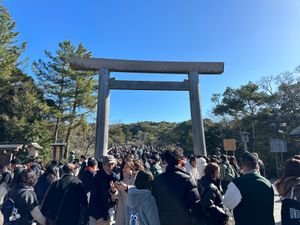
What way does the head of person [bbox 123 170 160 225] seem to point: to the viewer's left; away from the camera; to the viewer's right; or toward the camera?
away from the camera

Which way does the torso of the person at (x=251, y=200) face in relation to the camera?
away from the camera

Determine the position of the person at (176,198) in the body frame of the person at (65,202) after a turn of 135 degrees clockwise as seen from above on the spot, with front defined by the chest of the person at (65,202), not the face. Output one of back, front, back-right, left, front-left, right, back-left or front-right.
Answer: front

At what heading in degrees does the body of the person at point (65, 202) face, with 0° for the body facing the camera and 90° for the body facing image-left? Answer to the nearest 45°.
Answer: approximately 180°

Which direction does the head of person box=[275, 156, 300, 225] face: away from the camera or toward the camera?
away from the camera

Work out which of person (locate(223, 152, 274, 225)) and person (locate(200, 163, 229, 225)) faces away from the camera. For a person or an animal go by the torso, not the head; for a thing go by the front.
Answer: person (locate(223, 152, 274, 225))

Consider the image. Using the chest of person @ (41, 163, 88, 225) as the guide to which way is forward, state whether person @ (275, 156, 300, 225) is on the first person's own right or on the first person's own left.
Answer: on the first person's own right
